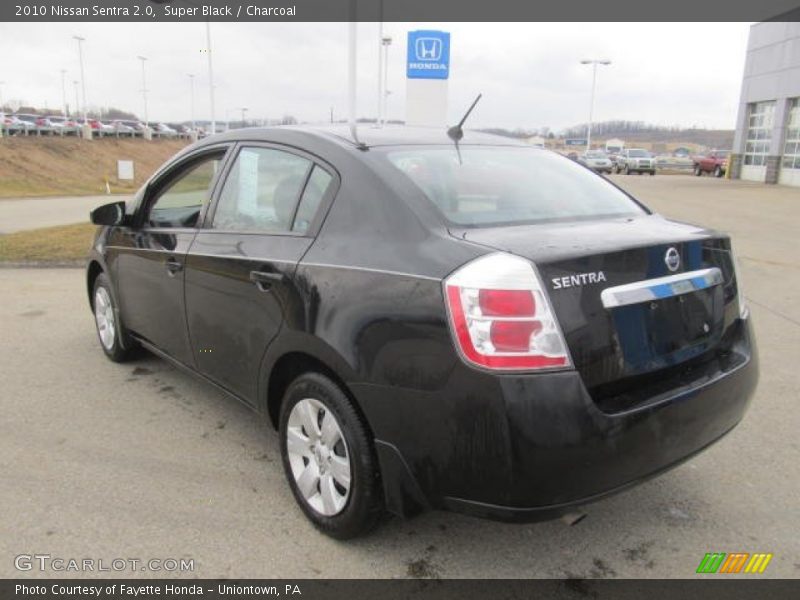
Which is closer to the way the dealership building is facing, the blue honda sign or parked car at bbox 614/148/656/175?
the blue honda sign

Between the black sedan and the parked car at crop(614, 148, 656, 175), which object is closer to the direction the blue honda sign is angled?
the black sedan

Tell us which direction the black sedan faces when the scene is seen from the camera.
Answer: facing away from the viewer and to the left of the viewer

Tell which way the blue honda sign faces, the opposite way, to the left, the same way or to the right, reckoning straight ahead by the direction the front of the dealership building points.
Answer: to the left

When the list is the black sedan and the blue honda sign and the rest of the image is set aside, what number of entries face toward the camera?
1

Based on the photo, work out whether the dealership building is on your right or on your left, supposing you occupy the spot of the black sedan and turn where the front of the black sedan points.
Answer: on your right

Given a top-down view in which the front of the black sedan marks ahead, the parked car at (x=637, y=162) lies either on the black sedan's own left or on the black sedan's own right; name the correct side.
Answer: on the black sedan's own right

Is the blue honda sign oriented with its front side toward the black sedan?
yes
